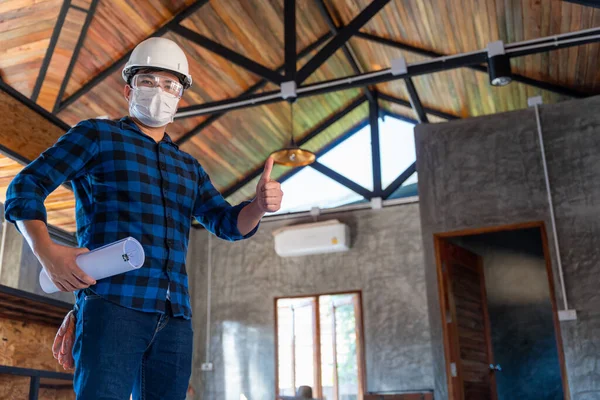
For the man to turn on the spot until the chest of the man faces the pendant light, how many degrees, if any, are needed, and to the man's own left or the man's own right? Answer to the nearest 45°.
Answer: approximately 135° to the man's own left

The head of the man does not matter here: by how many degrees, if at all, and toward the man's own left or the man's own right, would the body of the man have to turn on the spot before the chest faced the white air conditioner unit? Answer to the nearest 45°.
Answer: approximately 135° to the man's own left

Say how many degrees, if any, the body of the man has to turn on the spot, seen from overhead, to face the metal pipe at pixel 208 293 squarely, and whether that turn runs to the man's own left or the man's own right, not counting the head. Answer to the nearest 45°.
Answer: approximately 135° to the man's own left

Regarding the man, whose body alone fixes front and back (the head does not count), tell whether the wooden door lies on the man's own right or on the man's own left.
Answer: on the man's own left

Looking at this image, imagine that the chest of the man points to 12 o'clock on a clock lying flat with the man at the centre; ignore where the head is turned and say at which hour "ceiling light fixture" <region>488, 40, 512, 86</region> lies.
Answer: The ceiling light fixture is roughly at 9 o'clock from the man.

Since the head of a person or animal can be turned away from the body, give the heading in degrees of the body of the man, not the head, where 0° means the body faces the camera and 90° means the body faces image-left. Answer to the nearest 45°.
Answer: approximately 315°

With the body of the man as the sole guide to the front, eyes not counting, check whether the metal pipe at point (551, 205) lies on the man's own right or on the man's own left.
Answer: on the man's own left
